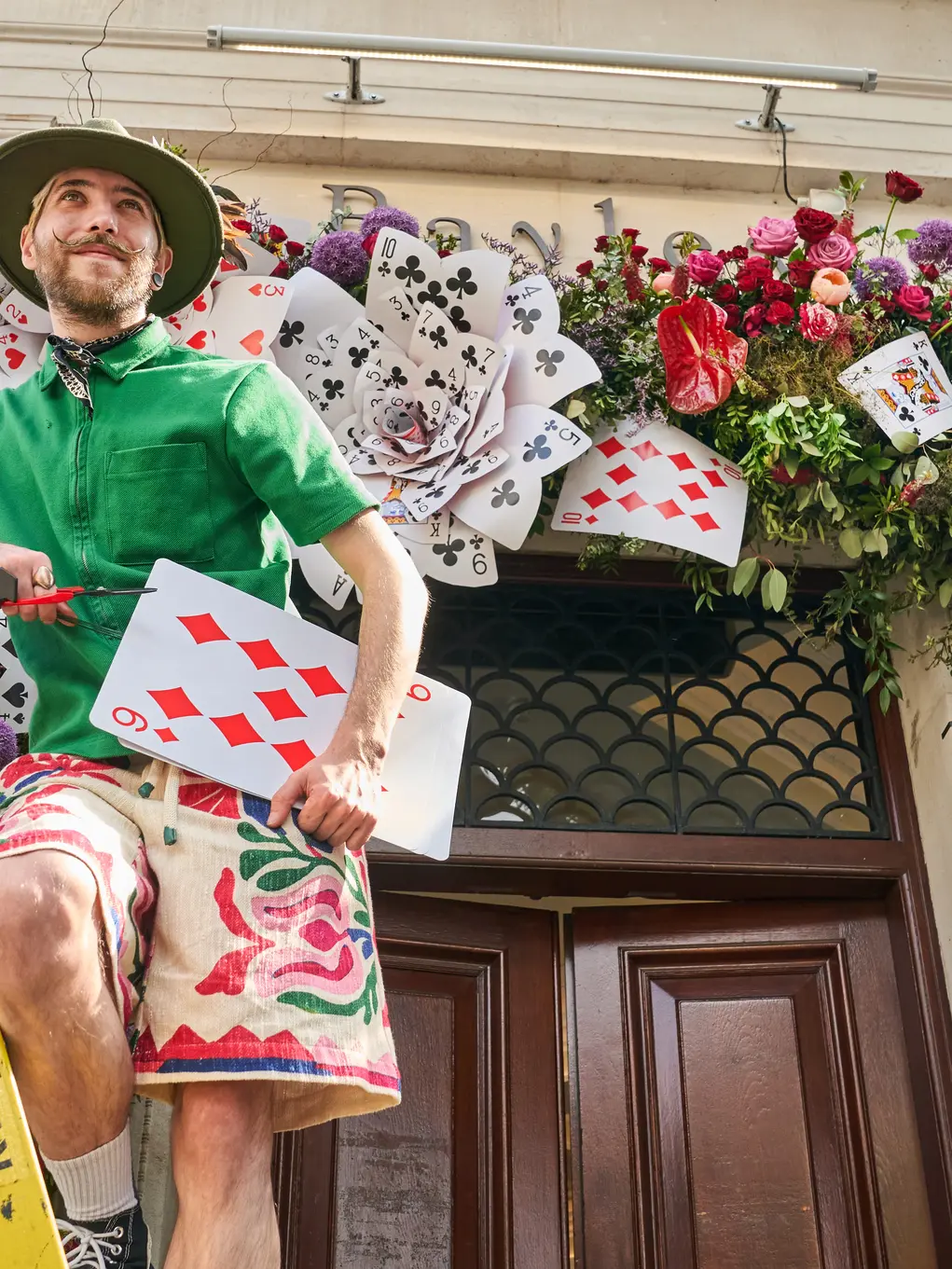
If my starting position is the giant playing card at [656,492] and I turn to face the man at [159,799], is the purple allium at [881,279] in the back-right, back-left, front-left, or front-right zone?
back-left

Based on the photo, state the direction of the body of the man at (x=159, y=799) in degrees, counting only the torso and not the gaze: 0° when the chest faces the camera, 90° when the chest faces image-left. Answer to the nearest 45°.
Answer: approximately 0°

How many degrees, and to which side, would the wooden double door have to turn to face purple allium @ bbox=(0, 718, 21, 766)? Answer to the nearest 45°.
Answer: approximately 45° to its right

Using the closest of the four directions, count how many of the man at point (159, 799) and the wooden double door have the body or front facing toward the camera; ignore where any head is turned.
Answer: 2

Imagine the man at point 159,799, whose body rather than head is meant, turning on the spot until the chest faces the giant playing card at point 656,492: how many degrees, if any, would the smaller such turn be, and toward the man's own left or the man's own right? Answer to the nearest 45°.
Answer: approximately 135° to the man's own left

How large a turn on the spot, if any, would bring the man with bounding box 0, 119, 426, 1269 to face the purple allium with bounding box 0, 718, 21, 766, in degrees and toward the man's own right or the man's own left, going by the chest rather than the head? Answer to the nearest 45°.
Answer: approximately 180°
